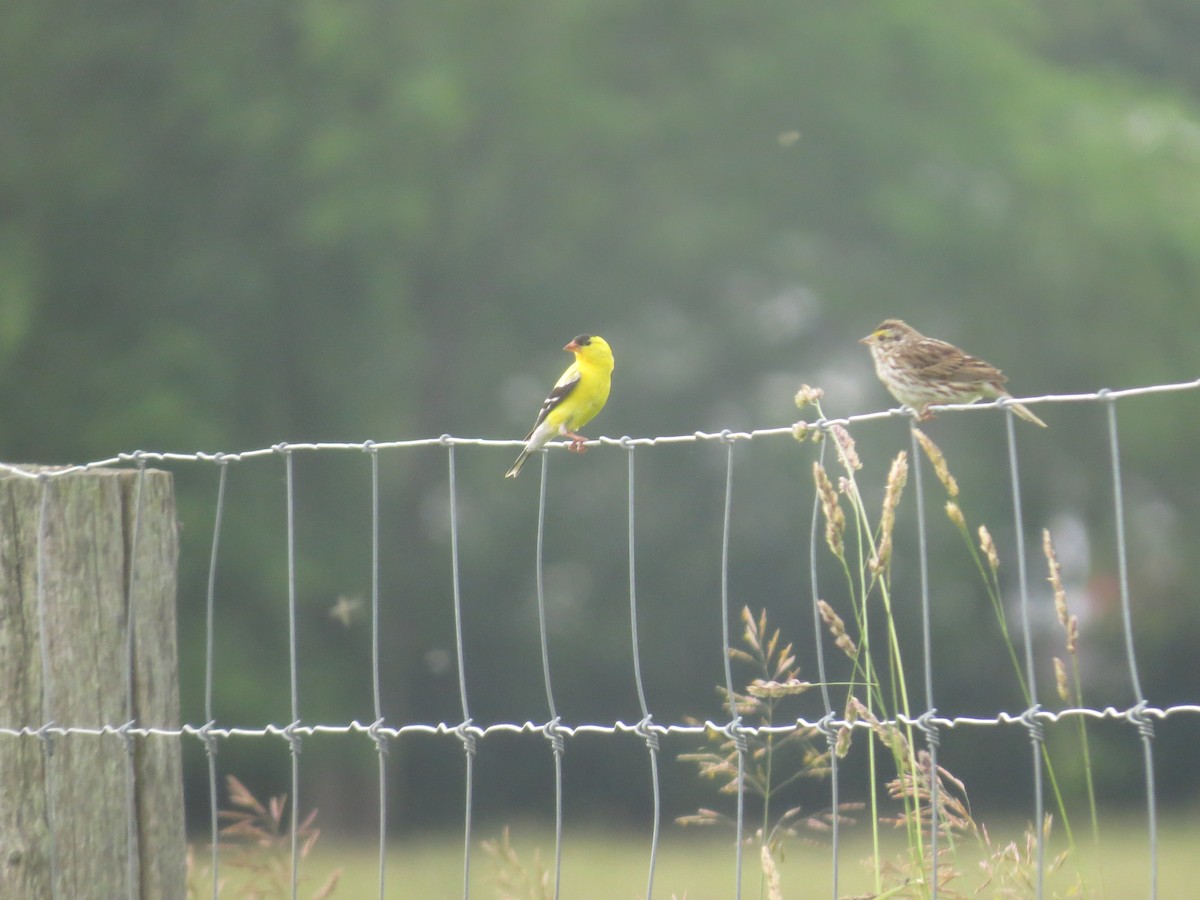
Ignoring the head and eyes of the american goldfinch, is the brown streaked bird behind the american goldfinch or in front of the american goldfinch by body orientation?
in front

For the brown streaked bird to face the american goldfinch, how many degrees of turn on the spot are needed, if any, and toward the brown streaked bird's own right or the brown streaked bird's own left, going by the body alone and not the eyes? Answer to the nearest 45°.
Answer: approximately 45° to the brown streaked bird's own right

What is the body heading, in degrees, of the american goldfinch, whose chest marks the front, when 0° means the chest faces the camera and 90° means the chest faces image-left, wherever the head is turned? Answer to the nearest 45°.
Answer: approximately 315°

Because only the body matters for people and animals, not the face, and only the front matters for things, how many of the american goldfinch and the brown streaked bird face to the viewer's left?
1

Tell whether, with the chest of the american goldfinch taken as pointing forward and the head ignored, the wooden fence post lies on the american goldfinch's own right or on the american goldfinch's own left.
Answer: on the american goldfinch's own right

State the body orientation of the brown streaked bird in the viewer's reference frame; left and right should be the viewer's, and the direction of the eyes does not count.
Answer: facing to the left of the viewer
